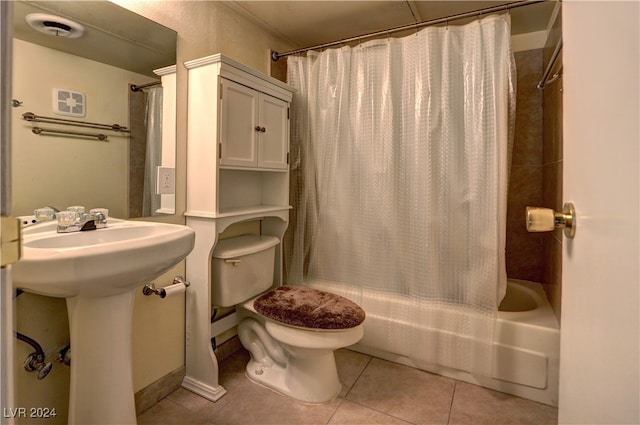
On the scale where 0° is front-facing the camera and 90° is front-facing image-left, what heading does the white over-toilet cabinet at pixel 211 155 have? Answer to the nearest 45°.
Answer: approximately 315°

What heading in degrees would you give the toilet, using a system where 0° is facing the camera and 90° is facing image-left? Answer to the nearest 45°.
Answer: approximately 315°

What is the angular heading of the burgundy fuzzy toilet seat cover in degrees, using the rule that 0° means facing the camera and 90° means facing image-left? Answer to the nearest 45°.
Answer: approximately 315°
